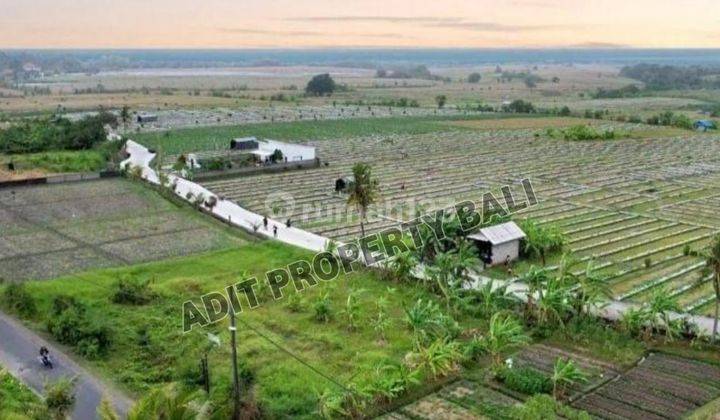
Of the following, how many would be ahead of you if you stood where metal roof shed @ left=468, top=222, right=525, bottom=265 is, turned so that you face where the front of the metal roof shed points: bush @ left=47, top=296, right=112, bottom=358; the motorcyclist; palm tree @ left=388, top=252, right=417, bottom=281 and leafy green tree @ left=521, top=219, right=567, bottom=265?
3

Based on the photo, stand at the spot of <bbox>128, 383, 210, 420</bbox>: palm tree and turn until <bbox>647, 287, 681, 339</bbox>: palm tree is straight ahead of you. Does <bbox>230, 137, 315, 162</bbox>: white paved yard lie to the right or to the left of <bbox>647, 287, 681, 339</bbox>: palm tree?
left

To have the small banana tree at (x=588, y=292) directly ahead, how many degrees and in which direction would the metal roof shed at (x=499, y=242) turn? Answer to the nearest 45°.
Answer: approximately 90° to its left

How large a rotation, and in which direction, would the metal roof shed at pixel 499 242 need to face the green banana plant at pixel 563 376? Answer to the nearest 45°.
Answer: approximately 45° to its left

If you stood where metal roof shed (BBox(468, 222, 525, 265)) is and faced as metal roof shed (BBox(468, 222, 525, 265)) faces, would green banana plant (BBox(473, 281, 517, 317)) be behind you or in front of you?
in front

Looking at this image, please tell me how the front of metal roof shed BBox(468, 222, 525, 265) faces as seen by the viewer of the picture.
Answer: facing the viewer and to the left of the viewer

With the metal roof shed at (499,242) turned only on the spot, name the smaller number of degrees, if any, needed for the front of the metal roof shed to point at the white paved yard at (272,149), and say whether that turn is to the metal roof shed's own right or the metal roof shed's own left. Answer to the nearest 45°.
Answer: approximately 90° to the metal roof shed's own right

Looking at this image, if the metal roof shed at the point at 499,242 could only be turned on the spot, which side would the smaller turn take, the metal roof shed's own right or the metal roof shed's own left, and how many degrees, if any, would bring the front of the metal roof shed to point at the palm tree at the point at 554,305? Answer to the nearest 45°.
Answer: approximately 45° to the metal roof shed's own left

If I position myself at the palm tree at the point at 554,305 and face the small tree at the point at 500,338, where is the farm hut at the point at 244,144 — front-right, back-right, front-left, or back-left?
back-right

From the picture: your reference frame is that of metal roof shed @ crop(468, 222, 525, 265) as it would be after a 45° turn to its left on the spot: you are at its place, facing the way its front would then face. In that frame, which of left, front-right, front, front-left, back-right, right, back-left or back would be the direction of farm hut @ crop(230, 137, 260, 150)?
back-right

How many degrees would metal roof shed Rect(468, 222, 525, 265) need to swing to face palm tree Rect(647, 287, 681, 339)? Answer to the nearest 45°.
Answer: approximately 90° to its left

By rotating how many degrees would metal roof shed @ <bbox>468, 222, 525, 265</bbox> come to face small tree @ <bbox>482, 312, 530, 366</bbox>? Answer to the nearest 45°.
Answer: approximately 45° to its left

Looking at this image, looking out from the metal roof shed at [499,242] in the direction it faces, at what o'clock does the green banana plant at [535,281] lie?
The green banana plant is roughly at 10 o'clock from the metal roof shed.

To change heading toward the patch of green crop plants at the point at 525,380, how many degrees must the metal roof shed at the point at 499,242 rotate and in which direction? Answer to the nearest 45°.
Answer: approximately 45° to its left
